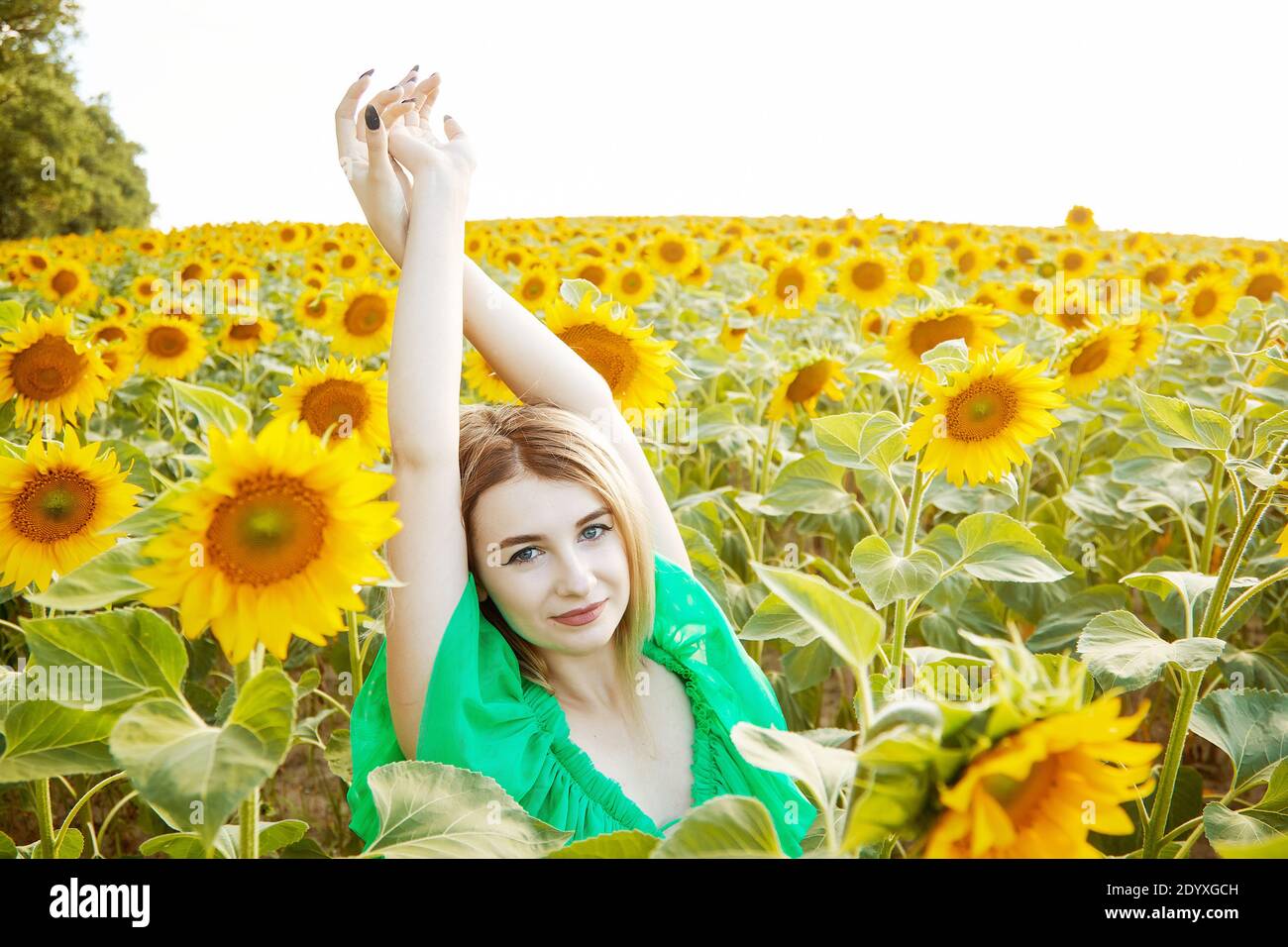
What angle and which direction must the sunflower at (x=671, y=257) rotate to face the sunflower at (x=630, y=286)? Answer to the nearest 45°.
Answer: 0° — it already faces it

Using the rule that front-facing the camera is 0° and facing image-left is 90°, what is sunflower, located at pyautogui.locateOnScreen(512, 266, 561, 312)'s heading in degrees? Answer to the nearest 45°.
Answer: approximately 0°

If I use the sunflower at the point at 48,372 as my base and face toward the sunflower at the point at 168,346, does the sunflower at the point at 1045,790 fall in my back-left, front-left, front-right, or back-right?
back-right

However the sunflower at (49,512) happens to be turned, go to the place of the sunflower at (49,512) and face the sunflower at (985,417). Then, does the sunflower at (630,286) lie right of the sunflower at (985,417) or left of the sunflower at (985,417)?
left
